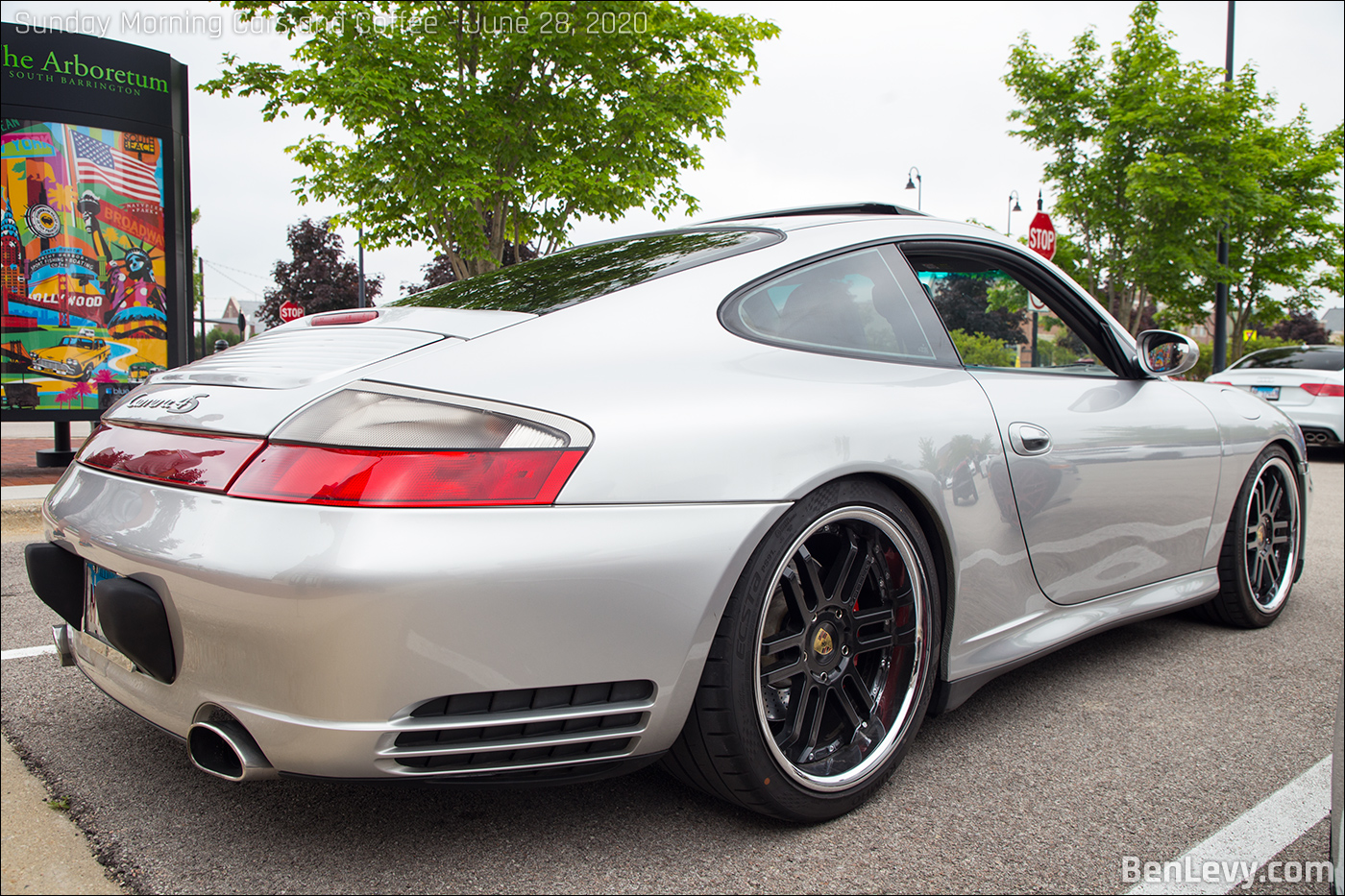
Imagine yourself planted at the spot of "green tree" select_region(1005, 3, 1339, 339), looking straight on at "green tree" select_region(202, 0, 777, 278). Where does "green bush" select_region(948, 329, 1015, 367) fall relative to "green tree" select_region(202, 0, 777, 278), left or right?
left

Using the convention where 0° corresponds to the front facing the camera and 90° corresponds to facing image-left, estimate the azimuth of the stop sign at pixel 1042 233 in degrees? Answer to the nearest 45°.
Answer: approximately 45°

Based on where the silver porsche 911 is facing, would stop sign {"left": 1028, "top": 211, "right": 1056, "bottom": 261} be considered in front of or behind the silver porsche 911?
in front

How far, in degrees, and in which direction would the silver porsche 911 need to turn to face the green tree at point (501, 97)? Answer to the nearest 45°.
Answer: approximately 45° to its left

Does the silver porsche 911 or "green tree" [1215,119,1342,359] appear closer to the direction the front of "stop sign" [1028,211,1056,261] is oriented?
the silver porsche 911

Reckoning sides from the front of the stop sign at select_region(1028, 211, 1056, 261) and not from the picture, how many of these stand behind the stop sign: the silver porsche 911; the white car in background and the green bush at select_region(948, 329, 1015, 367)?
1

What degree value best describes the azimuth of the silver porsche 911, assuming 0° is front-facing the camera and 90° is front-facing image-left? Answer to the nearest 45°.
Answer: approximately 225°

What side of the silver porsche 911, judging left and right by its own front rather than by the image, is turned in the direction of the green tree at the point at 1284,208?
front

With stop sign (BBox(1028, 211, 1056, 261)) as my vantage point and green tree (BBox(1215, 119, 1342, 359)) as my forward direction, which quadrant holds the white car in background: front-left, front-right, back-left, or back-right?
front-right
